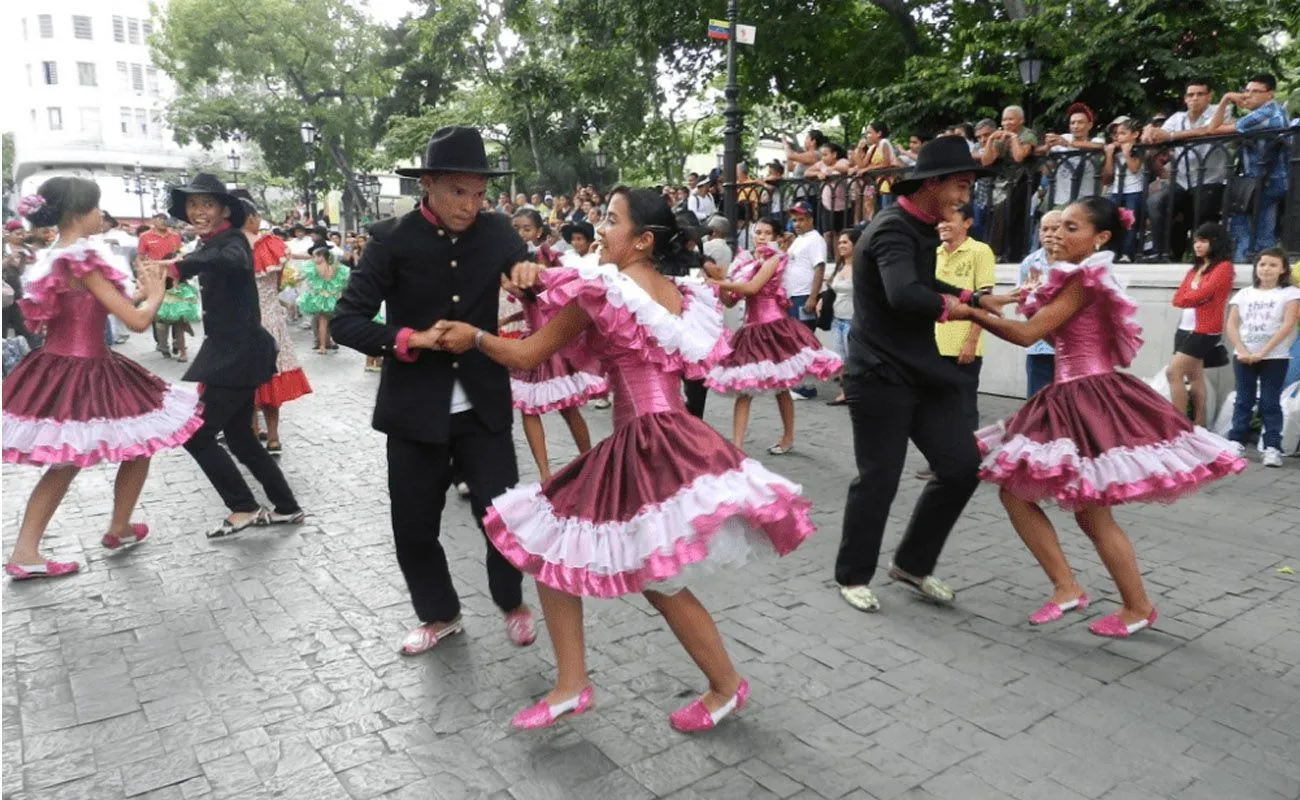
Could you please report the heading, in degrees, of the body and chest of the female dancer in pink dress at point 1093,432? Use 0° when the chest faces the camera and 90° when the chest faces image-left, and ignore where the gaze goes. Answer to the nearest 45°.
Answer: approximately 90°

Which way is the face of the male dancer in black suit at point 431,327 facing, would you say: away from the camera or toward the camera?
toward the camera

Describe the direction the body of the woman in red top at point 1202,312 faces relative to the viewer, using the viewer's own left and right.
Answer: facing the viewer and to the left of the viewer

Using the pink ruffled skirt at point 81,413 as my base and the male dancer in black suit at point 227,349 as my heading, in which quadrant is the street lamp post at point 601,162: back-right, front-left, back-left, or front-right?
front-left

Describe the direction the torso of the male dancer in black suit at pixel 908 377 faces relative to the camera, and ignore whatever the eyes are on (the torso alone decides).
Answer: to the viewer's right

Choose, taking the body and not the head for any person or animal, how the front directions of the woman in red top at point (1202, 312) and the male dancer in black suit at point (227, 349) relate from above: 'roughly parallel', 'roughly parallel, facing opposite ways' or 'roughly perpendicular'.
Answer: roughly parallel

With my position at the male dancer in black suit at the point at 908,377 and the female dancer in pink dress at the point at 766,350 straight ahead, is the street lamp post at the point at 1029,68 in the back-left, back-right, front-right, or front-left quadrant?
front-right

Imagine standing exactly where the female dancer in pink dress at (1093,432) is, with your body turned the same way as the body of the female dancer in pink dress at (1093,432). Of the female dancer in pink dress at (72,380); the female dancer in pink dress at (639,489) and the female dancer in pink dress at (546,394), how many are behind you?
0

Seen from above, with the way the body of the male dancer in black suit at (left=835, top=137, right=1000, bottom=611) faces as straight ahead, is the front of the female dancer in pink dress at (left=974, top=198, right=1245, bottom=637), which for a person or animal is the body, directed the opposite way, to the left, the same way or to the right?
the opposite way

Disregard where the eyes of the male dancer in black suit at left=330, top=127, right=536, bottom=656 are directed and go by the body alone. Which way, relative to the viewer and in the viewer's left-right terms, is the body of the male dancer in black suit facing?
facing the viewer

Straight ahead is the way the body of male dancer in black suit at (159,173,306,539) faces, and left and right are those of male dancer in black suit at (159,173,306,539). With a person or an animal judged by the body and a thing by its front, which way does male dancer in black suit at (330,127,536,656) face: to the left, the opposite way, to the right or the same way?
to the left

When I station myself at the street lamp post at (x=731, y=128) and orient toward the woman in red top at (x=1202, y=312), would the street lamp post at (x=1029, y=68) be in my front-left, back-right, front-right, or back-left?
front-left

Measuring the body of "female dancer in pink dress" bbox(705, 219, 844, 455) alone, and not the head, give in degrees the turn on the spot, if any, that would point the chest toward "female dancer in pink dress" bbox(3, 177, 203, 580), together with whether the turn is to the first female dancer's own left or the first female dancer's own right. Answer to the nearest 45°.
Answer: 0° — they already face them

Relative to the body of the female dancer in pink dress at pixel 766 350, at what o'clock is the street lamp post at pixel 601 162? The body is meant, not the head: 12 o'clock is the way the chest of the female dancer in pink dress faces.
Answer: The street lamp post is roughly at 4 o'clock from the female dancer in pink dress.

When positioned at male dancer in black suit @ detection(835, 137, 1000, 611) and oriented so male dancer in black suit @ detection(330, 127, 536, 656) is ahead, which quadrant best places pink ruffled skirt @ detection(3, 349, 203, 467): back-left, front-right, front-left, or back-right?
front-right
